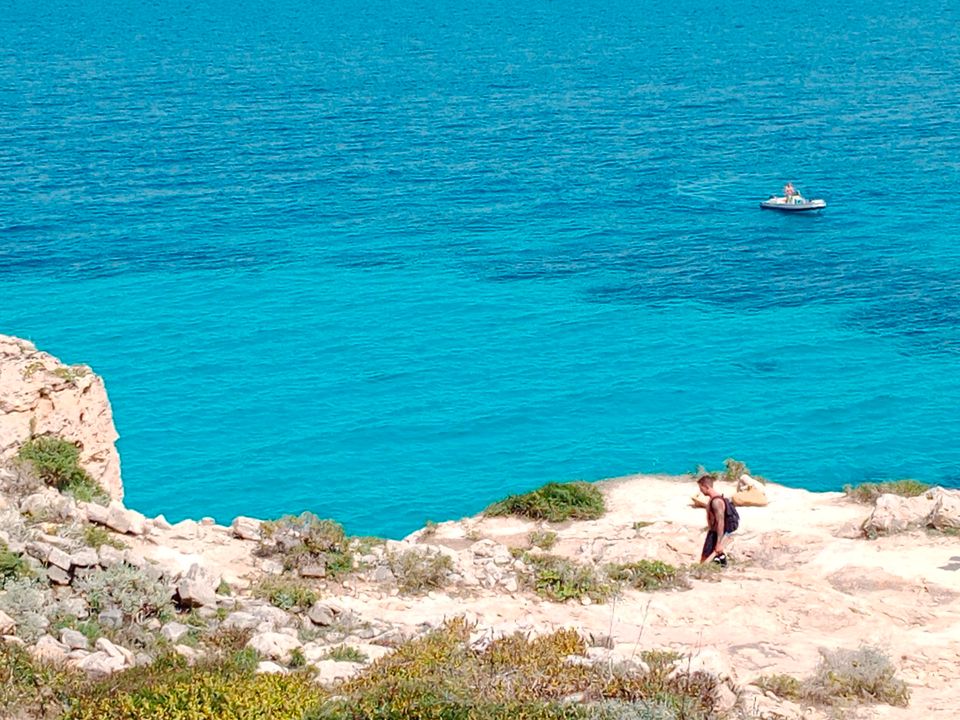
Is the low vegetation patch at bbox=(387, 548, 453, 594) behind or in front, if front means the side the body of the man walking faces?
in front

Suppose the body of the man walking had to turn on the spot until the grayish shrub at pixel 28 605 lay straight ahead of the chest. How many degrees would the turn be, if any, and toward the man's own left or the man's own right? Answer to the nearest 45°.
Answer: approximately 45° to the man's own left

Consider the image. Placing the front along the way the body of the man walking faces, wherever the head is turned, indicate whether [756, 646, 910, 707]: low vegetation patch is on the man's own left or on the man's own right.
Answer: on the man's own left

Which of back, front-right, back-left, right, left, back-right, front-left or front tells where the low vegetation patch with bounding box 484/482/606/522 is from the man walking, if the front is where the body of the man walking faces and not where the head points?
front-right

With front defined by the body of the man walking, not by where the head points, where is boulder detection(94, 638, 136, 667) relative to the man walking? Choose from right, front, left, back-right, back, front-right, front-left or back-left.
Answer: front-left

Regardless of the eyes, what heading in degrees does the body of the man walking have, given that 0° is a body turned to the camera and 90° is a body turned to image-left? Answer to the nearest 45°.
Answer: approximately 90°

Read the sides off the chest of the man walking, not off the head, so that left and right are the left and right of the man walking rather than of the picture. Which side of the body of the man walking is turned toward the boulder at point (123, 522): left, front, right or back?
front

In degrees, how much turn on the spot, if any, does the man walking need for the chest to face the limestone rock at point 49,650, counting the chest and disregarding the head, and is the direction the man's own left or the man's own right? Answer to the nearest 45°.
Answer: approximately 45° to the man's own left
